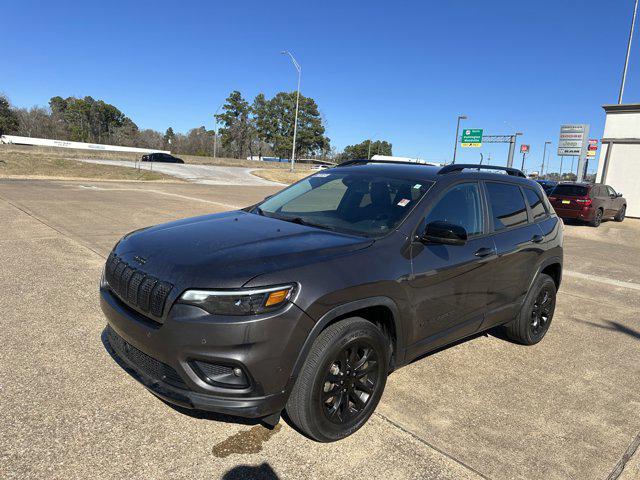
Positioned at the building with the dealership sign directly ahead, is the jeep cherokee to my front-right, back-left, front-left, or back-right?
back-left

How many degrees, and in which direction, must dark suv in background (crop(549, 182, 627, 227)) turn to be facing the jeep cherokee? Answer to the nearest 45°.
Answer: approximately 135° to its right

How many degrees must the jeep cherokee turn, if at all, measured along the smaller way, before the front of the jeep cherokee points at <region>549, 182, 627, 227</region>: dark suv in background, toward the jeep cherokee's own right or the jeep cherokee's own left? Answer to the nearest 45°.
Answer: approximately 180°

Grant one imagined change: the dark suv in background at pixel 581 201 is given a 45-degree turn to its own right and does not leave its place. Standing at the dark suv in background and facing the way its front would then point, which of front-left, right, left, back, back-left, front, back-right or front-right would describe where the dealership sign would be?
left

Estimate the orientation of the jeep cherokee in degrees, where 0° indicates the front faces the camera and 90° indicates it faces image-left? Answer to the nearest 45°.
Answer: approximately 45°

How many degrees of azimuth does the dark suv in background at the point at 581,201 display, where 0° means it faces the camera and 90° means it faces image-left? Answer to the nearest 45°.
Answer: approximately 225°

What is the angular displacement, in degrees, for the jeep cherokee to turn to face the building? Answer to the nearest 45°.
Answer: approximately 180°

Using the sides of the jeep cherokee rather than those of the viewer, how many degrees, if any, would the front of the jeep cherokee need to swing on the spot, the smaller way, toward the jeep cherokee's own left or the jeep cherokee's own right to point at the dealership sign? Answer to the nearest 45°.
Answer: approximately 180°

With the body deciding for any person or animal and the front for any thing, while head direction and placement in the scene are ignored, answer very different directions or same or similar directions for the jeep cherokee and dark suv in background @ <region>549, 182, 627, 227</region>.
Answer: very different directions
